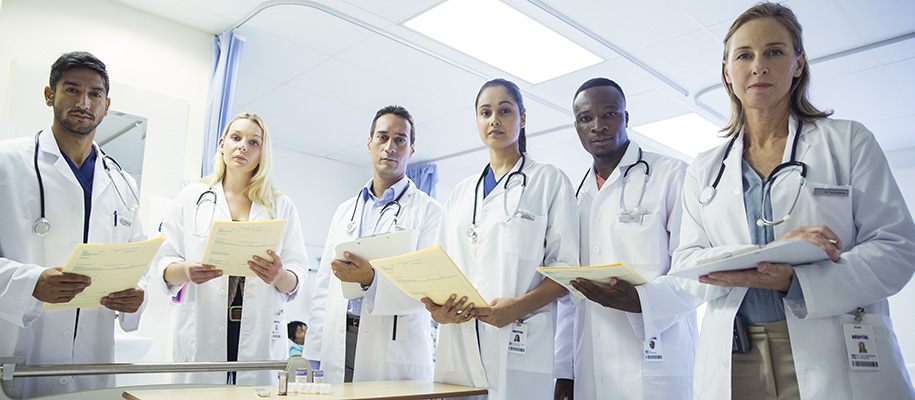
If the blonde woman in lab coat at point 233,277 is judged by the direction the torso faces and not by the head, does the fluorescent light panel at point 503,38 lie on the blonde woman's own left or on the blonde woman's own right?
on the blonde woman's own left

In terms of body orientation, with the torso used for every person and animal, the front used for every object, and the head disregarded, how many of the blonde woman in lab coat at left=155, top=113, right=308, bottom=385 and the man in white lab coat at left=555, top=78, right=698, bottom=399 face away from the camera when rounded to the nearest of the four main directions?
0

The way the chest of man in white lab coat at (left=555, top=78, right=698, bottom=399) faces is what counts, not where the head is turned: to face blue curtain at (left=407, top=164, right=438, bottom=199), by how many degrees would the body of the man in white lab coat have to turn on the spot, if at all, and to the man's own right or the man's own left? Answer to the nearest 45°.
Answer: approximately 90° to the man's own right

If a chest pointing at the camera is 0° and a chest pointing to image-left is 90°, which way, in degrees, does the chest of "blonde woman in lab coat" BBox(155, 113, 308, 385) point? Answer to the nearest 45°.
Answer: approximately 0°

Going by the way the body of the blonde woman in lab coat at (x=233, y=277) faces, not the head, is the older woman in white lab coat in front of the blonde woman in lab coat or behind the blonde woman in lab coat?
in front

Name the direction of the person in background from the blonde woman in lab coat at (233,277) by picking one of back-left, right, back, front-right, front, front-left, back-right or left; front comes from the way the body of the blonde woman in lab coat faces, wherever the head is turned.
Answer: back

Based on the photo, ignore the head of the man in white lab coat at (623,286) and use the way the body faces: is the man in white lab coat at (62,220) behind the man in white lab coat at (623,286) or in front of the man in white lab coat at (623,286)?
in front

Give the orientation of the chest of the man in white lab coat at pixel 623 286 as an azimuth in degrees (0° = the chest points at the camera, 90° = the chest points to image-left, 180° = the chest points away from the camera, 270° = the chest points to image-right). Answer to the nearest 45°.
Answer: approximately 45°
